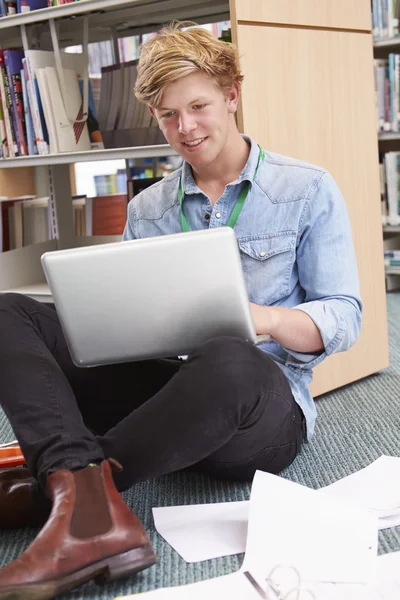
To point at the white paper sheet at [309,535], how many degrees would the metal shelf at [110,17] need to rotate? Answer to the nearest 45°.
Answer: approximately 45° to its left

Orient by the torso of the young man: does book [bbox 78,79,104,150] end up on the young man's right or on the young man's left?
on the young man's right

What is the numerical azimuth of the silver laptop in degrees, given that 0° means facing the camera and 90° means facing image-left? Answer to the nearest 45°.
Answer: approximately 180°

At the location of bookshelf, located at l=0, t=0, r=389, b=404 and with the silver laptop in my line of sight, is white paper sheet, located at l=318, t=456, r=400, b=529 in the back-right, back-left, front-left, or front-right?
front-left

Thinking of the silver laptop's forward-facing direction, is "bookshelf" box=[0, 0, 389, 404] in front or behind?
in front

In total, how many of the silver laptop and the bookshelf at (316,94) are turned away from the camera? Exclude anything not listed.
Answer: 1

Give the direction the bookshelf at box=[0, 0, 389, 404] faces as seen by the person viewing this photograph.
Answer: facing the viewer and to the left of the viewer

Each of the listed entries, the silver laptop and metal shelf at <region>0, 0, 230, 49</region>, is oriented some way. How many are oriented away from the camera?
1

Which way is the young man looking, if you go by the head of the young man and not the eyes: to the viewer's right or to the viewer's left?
to the viewer's left
